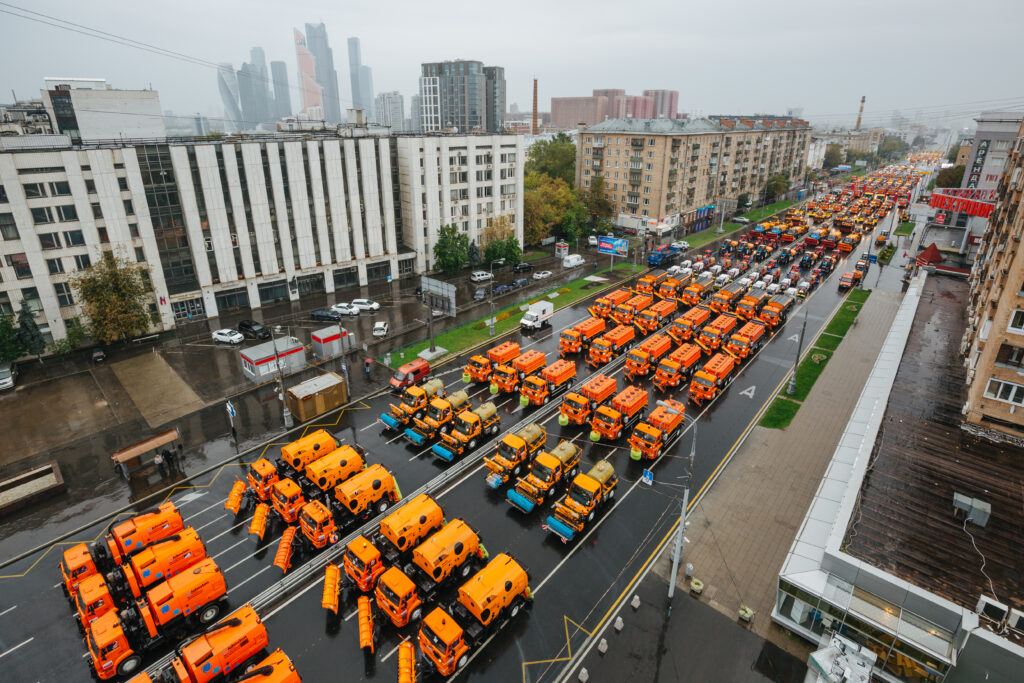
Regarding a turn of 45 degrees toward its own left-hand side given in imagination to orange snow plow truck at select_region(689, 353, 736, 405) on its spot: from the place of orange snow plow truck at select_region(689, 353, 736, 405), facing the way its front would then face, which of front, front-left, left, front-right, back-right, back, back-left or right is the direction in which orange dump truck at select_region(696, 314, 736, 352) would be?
back

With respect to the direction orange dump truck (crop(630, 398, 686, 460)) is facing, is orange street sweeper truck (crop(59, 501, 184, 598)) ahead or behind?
ahead

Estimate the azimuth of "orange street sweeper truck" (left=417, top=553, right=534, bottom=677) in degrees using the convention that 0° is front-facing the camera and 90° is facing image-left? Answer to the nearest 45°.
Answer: approximately 45°

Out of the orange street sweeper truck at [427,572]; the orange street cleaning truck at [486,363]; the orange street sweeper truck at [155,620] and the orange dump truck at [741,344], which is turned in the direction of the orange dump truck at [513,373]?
the orange dump truck at [741,344]

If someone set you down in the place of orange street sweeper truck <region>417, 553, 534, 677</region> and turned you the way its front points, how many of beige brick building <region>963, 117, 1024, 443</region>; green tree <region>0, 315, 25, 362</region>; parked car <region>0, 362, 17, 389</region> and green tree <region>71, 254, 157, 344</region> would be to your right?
3

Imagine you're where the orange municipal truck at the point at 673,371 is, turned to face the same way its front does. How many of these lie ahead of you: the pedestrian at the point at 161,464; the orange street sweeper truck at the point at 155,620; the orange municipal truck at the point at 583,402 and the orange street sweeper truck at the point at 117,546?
4

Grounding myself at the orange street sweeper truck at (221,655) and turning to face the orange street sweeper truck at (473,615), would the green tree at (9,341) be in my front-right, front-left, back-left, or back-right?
back-left

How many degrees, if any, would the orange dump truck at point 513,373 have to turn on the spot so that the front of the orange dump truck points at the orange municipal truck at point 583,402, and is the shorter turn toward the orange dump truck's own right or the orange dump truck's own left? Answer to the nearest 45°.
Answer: approximately 90° to the orange dump truck's own left

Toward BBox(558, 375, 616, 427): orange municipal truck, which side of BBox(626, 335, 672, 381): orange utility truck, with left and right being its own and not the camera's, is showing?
front

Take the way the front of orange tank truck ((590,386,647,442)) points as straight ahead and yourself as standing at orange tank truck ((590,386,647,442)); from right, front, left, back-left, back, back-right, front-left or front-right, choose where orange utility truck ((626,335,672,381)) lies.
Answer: back-right

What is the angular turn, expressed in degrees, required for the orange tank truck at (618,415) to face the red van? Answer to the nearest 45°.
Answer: approximately 45° to its right

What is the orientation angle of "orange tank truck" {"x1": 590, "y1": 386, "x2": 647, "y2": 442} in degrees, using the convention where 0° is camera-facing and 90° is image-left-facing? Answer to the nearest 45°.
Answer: approximately 45°

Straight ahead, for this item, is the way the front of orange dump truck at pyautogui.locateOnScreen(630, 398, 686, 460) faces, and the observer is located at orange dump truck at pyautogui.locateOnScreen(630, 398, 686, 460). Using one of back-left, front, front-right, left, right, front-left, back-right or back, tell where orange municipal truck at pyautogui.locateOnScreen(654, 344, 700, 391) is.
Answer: back-right

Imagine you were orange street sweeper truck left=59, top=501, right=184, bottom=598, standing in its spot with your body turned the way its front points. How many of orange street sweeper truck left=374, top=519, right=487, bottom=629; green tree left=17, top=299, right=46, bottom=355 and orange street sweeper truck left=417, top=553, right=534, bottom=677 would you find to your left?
2
